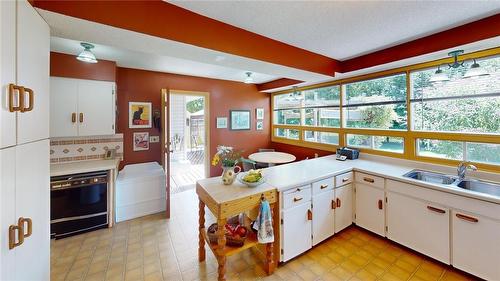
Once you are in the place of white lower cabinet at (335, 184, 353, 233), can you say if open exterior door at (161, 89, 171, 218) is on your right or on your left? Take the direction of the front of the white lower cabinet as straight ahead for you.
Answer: on your right

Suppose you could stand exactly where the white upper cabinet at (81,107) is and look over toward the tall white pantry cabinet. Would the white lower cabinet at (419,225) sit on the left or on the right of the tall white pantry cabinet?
left

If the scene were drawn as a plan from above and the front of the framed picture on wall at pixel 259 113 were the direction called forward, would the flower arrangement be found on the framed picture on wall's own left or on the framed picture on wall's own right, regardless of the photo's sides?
on the framed picture on wall's own right

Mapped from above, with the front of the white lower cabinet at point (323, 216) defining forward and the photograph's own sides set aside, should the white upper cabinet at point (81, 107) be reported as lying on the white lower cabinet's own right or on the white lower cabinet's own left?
on the white lower cabinet's own right

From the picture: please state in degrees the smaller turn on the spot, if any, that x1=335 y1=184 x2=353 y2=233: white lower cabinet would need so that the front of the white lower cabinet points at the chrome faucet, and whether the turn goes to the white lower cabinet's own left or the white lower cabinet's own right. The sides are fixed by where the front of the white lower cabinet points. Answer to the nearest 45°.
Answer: approximately 45° to the white lower cabinet's own left

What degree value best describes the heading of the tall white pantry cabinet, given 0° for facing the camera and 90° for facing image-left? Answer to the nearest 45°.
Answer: approximately 315°
